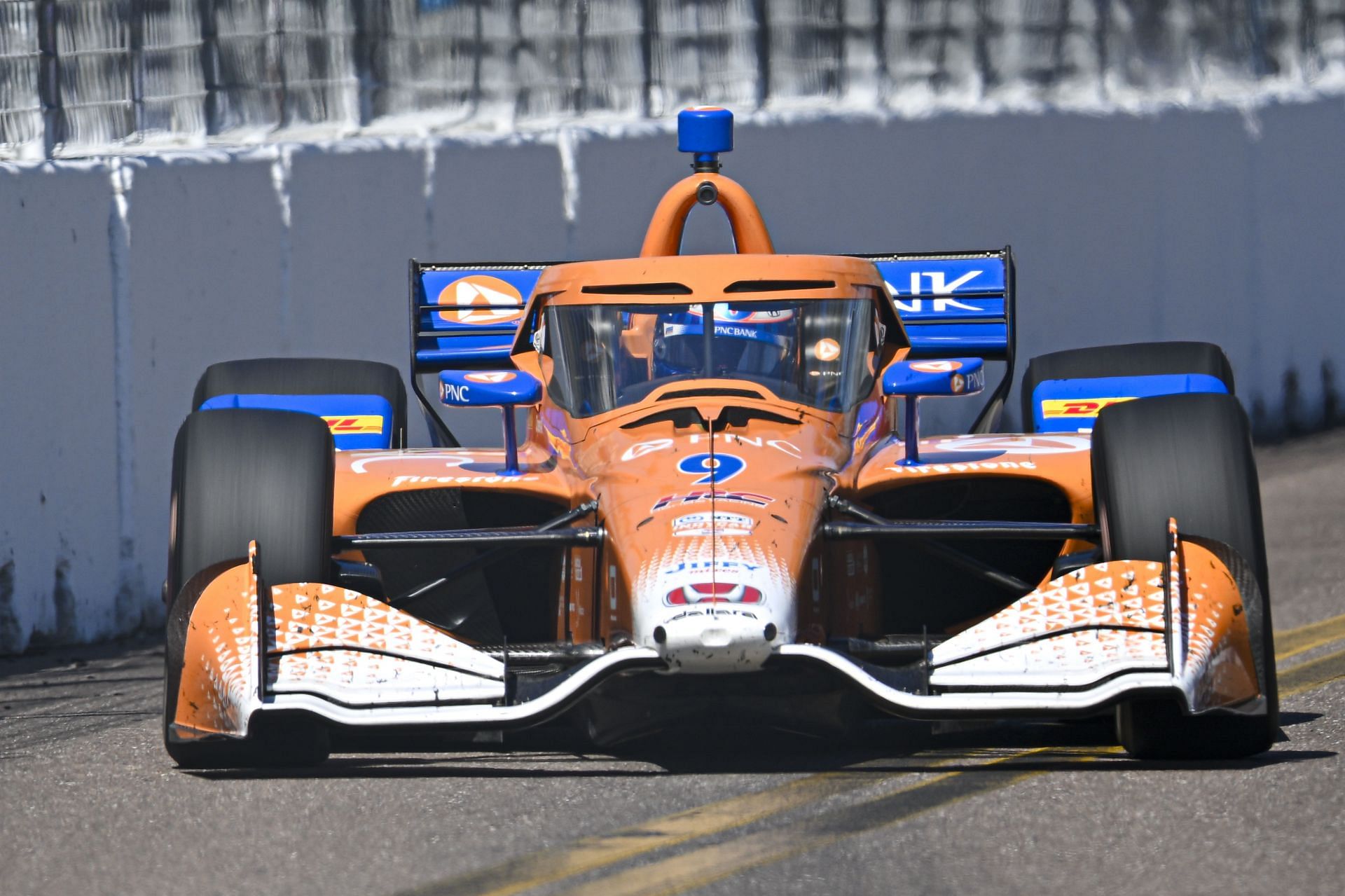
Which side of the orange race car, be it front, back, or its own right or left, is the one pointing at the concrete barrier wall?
back

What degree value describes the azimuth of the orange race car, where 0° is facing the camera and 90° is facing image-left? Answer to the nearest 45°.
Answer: approximately 0°

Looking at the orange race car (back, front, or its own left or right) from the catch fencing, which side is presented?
back
